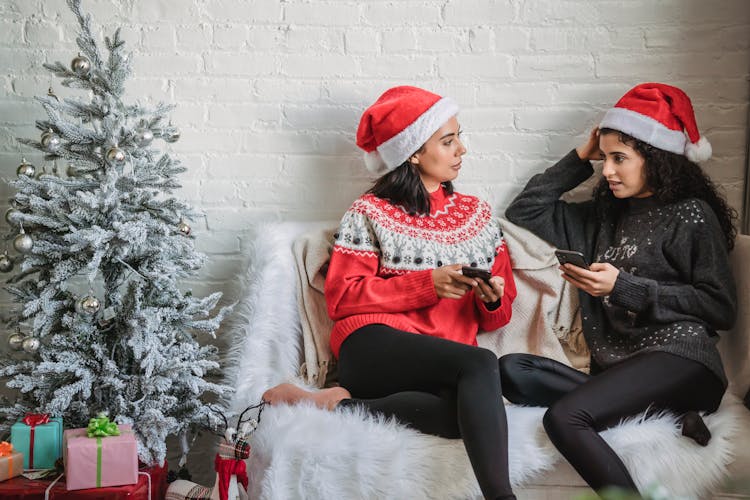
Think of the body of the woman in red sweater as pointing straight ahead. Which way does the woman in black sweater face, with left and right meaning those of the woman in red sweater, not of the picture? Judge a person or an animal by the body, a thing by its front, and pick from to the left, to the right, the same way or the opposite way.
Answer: to the right

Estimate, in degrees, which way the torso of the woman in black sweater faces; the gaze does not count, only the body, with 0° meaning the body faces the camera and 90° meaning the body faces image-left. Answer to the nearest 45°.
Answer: approximately 45°

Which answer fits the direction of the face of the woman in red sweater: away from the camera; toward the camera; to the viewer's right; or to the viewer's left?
to the viewer's right

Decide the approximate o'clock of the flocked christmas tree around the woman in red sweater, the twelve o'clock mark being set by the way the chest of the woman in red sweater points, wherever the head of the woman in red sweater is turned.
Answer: The flocked christmas tree is roughly at 4 o'clock from the woman in red sweater.

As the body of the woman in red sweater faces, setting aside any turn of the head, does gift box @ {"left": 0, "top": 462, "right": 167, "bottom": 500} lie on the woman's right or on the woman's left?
on the woman's right
